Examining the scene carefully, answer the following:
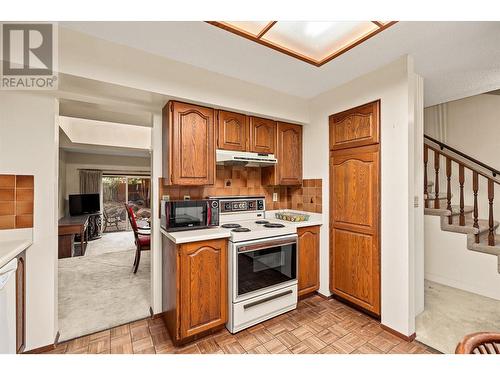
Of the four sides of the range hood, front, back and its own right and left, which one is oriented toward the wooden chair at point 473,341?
front

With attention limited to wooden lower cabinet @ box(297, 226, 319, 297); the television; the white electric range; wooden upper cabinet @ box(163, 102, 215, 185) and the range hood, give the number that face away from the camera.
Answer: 0

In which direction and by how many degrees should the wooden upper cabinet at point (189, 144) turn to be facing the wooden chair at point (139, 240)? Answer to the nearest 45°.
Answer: approximately 180°

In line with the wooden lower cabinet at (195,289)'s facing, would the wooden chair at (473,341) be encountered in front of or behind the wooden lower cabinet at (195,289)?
in front

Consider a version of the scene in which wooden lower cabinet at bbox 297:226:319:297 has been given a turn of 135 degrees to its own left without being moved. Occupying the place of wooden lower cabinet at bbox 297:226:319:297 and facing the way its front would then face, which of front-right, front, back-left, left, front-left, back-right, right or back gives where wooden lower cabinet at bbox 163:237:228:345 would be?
back-left

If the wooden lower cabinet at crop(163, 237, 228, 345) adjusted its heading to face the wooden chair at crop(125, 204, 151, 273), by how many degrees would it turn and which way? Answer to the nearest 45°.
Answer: approximately 180°

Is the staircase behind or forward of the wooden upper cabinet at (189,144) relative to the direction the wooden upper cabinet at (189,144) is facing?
forward
